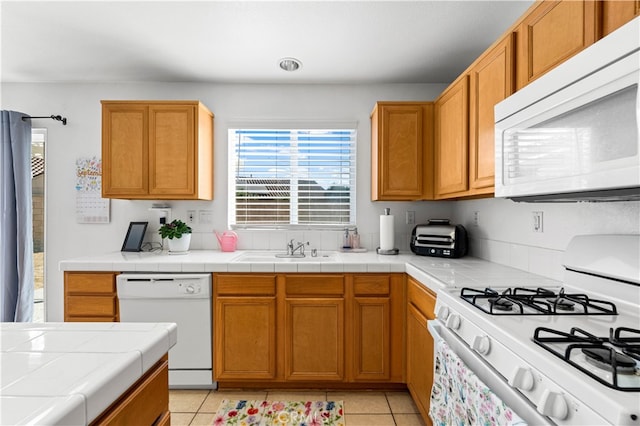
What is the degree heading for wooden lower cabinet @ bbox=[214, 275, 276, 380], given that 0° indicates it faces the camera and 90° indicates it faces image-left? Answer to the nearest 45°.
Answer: approximately 0°

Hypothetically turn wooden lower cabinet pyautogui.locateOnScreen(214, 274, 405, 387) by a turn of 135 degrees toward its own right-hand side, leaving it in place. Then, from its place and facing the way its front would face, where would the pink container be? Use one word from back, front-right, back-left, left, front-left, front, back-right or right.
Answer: front

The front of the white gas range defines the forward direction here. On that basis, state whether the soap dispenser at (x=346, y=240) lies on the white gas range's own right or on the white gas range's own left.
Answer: on the white gas range's own right

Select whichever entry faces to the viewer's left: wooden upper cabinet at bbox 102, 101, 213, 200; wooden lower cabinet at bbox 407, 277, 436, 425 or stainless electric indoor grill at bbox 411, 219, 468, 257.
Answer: the wooden lower cabinet

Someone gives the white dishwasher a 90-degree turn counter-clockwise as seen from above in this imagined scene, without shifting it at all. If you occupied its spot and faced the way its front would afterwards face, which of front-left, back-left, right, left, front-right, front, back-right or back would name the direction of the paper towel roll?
front

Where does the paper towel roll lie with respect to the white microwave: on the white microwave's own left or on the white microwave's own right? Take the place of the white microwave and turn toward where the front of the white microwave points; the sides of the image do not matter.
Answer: on the white microwave's own right

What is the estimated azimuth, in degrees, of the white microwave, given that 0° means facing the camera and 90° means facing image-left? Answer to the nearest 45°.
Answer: approximately 45°

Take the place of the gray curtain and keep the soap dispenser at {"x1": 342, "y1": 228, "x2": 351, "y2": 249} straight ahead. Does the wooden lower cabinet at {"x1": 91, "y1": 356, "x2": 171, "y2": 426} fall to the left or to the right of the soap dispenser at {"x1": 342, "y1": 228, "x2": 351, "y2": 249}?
right

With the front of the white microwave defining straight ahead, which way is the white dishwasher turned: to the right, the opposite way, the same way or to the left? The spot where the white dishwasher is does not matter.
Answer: to the left
